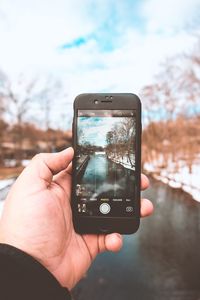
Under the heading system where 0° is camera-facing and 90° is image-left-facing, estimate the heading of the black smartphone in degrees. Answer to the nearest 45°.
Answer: approximately 0°
